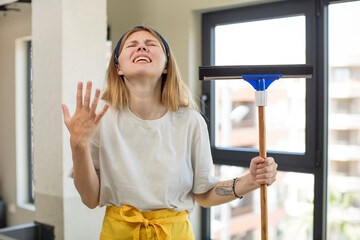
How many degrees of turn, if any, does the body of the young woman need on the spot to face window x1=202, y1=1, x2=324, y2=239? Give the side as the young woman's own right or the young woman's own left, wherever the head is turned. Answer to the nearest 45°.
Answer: approximately 135° to the young woman's own left

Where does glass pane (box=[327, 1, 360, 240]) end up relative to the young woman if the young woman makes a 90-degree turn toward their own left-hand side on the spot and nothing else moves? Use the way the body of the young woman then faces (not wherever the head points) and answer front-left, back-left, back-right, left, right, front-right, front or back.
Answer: front-left

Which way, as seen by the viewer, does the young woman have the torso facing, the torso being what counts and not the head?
toward the camera
